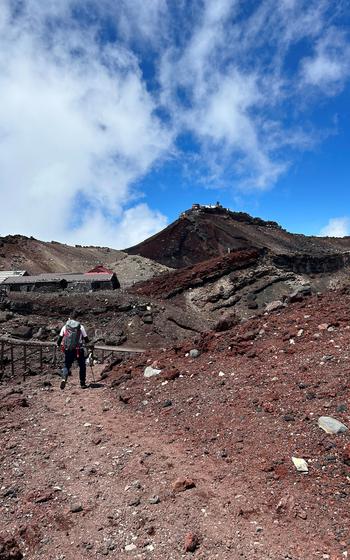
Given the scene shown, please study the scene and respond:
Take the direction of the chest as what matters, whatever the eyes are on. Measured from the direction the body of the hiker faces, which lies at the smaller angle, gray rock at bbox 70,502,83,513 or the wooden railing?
the wooden railing

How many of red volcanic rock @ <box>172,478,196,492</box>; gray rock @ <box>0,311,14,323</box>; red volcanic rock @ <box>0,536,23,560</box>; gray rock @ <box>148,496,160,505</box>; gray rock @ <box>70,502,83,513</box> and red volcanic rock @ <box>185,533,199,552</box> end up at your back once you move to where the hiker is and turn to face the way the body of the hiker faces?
5

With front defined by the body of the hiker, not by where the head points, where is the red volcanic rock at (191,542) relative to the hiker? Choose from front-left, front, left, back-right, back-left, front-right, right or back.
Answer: back

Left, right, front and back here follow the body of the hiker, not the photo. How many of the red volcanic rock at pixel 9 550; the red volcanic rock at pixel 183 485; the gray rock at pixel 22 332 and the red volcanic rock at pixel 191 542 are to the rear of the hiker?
3

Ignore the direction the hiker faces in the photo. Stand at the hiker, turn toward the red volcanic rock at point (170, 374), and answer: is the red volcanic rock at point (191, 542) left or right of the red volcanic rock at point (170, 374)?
right

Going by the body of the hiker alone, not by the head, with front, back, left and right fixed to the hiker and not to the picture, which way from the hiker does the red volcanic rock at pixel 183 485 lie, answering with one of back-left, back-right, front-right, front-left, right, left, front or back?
back

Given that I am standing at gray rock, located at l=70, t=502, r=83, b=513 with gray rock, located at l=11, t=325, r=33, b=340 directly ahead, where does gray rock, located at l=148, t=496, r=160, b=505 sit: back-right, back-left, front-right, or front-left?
back-right

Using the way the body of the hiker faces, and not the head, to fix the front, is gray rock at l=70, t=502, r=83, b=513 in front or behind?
behind

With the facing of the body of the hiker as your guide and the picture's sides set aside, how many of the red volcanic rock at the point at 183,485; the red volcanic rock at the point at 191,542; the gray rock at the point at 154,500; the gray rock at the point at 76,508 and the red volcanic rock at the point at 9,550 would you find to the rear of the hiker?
5

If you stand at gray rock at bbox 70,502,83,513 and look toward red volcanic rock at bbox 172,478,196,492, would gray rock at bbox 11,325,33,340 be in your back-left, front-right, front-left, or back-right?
back-left

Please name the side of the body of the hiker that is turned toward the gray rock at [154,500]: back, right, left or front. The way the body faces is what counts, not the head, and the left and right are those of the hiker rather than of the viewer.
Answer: back

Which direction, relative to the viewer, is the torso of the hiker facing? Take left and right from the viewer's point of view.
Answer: facing away from the viewer

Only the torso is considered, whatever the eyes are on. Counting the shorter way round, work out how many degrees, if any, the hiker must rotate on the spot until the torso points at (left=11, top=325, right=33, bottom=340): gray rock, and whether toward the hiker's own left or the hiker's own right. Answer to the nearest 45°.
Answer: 0° — they already face it

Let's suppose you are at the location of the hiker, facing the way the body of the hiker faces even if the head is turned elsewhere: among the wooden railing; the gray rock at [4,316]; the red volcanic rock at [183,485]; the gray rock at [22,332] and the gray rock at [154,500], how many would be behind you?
2

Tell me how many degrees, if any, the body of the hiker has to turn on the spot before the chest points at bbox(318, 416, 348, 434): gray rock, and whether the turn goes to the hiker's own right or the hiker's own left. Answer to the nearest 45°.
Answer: approximately 135° to the hiker's own right
